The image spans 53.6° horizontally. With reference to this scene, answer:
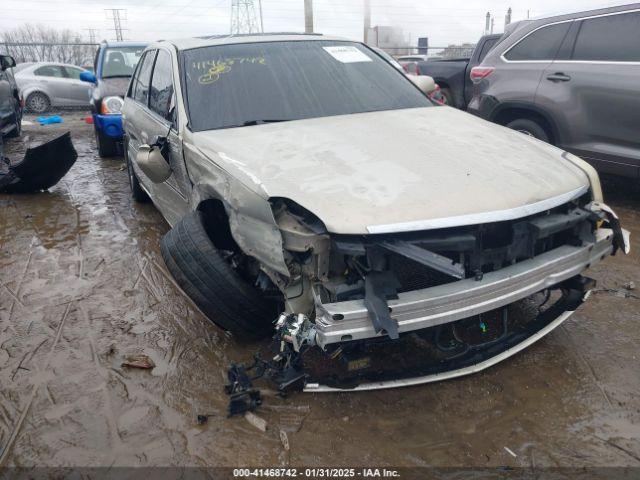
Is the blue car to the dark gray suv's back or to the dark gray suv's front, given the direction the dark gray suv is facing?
to the back

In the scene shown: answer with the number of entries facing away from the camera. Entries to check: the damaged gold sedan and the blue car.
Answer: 0

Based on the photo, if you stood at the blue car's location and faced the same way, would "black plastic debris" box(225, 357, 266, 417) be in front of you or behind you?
in front

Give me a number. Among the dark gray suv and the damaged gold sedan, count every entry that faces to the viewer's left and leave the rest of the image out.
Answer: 0

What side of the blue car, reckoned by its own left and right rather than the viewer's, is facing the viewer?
front

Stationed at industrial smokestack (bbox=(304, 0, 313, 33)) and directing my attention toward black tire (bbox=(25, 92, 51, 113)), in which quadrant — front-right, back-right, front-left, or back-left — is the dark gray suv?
front-left

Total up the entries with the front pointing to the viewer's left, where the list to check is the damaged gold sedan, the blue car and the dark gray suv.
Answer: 0

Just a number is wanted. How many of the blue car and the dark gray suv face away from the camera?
0
